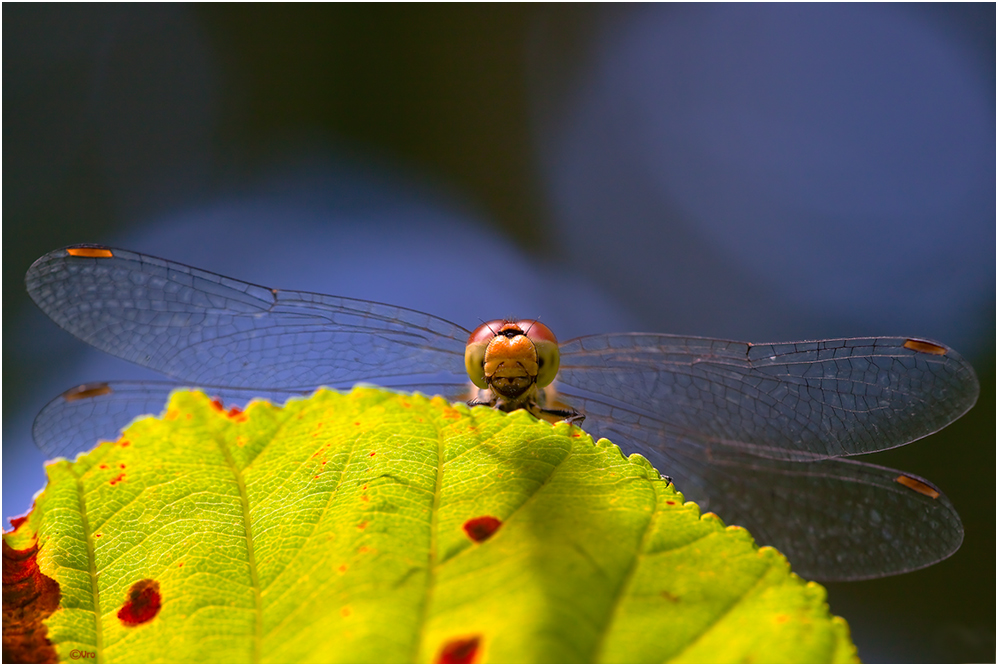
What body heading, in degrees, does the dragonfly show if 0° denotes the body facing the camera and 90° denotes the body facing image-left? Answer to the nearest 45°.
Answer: approximately 0°
